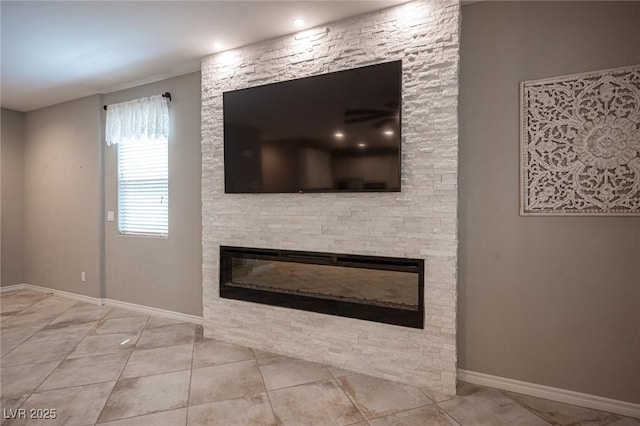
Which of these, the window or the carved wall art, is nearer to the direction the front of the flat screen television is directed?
the window

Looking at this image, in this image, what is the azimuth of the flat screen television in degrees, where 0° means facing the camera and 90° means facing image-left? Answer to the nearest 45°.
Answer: approximately 45°

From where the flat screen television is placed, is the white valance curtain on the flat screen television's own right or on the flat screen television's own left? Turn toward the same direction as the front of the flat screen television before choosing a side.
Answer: on the flat screen television's own right

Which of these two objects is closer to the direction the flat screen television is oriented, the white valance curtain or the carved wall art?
the white valance curtain

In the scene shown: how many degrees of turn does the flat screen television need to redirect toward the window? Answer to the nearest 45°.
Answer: approximately 90° to its right

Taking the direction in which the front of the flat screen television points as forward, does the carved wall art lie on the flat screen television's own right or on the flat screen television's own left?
on the flat screen television's own left
